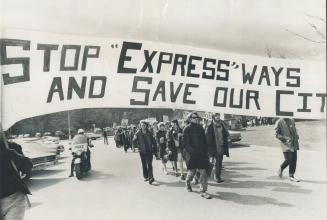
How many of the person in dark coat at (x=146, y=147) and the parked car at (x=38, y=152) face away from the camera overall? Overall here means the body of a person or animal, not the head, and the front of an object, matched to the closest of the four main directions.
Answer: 0

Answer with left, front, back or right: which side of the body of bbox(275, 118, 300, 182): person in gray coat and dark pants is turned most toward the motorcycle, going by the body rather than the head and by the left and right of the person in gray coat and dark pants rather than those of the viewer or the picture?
right

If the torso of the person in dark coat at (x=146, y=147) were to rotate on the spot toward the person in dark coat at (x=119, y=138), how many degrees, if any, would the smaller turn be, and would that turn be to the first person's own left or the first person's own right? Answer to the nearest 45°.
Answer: approximately 180°

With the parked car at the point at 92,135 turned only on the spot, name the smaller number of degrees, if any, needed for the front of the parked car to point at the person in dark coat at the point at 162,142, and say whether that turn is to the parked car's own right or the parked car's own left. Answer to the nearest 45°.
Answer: approximately 45° to the parked car's own left

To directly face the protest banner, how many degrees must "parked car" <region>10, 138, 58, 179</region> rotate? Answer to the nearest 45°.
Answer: approximately 45° to its left

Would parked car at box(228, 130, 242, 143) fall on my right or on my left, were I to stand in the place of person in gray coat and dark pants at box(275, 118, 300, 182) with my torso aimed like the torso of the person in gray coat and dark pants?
on my right

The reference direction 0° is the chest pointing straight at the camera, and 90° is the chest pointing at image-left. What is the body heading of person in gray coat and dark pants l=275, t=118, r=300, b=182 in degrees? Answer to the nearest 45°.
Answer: approximately 315°

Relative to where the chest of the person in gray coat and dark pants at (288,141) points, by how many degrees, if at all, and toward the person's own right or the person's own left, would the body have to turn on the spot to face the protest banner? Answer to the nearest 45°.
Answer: approximately 90° to the person's own right
